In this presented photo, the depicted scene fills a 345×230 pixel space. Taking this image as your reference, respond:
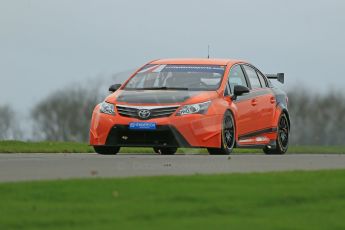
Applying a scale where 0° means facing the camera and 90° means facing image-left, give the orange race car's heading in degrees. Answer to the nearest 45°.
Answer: approximately 45°
